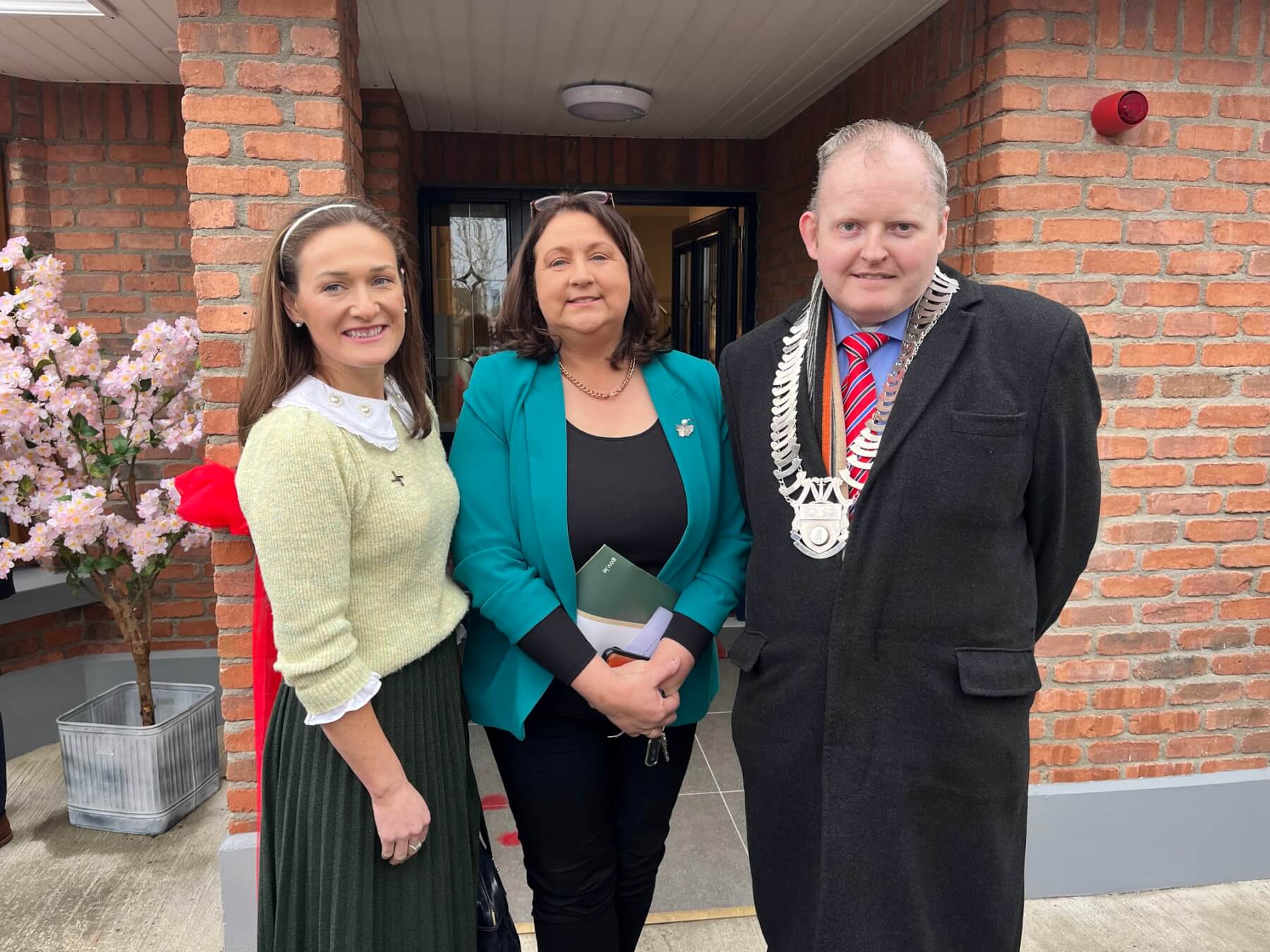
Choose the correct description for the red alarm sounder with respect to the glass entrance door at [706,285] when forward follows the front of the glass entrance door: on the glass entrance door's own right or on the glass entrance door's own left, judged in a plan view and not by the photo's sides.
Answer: on the glass entrance door's own left

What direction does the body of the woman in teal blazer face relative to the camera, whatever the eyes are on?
toward the camera

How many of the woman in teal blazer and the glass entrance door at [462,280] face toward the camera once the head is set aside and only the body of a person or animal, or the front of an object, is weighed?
2

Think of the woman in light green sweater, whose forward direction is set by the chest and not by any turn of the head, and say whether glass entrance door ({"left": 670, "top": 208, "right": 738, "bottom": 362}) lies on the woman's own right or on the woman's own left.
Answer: on the woman's own left

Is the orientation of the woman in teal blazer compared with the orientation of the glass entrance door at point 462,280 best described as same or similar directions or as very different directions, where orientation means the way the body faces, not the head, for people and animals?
same or similar directions

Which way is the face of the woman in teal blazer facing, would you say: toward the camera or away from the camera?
toward the camera

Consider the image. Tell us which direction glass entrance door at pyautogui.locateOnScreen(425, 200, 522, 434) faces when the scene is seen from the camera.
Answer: facing the viewer

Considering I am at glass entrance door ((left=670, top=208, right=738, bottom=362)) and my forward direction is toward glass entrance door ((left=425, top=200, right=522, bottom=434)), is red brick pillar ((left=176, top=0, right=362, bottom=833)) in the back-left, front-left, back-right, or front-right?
front-left

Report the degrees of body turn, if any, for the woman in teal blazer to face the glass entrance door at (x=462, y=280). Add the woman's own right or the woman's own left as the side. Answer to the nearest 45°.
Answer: approximately 180°

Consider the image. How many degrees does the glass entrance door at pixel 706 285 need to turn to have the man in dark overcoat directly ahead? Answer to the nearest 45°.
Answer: approximately 45° to its left

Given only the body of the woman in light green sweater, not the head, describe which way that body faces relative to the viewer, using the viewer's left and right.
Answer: facing the viewer and to the right of the viewer

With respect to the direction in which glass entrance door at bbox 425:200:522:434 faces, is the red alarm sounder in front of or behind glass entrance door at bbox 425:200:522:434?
in front

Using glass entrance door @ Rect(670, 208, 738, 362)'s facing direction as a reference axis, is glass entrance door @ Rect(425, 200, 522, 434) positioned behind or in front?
in front

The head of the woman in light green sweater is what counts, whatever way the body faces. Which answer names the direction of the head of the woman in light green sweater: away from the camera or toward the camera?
toward the camera

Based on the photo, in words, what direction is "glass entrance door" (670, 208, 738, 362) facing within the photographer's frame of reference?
facing the viewer and to the left of the viewer
